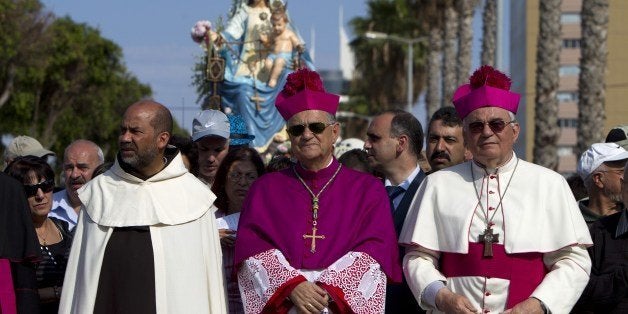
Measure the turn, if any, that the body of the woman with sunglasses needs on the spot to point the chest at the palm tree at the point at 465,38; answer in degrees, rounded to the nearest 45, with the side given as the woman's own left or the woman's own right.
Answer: approximately 135° to the woman's own left

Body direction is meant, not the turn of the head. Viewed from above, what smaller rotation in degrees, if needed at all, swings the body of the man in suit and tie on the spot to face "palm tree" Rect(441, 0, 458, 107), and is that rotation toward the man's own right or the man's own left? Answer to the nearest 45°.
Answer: approximately 135° to the man's own right

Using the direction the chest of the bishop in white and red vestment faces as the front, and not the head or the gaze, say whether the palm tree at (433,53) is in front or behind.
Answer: behind

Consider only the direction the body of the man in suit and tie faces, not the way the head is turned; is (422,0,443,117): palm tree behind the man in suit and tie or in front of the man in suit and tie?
behind

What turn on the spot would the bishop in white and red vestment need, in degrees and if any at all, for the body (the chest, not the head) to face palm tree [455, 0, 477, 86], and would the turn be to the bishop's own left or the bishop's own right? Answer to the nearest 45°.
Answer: approximately 180°

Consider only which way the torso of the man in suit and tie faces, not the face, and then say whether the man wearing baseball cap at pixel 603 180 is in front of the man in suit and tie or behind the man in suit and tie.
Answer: behind

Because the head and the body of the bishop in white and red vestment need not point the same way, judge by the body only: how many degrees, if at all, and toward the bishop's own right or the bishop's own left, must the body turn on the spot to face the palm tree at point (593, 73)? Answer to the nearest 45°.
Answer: approximately 180°

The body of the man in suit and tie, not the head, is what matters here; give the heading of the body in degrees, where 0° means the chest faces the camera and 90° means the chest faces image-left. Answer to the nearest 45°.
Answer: approximately 45°
